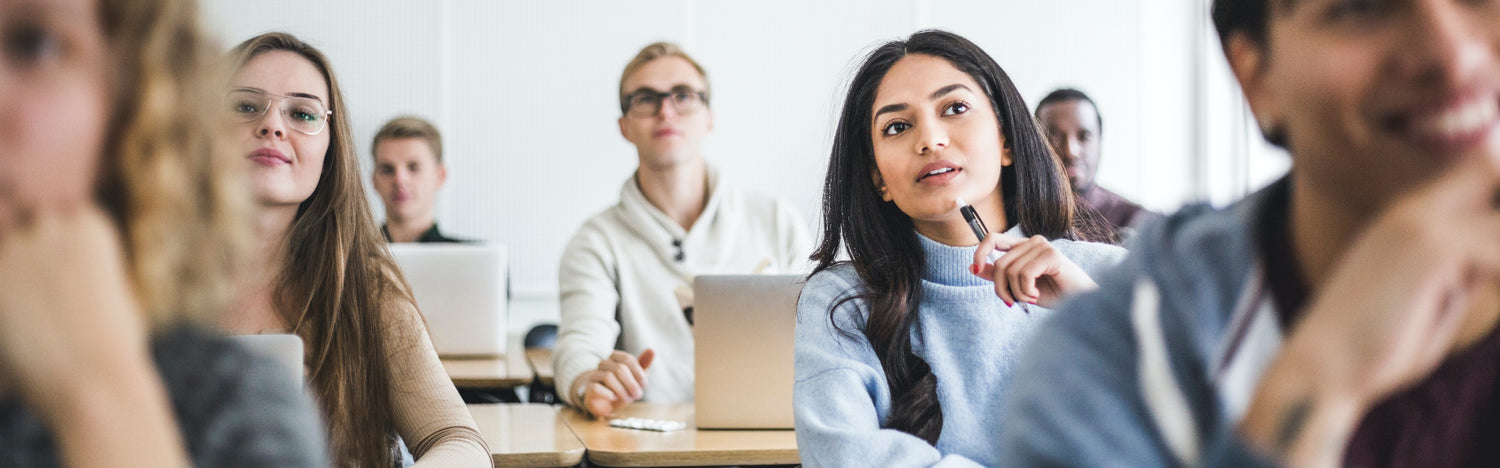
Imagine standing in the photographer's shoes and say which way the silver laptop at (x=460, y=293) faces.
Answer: facing away from the viewer

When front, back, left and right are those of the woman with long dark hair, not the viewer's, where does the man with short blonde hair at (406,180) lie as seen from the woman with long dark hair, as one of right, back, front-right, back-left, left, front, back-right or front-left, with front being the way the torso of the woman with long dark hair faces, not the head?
back-right

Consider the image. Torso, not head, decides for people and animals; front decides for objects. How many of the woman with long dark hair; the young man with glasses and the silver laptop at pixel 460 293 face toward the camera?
2

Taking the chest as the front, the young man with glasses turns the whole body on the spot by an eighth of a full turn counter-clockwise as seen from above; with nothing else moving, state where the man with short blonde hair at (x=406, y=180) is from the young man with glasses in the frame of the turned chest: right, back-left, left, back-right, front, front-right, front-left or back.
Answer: back

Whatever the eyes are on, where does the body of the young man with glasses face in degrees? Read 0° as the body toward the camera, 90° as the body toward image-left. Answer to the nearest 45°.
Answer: approximately 0°

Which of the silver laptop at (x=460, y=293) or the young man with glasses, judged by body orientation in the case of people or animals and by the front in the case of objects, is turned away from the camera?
the silver laptop

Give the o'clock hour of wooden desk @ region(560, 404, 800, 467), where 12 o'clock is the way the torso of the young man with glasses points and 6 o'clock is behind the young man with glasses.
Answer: The wooden desk is roughly at 12 o'clock from the young man with glasses.

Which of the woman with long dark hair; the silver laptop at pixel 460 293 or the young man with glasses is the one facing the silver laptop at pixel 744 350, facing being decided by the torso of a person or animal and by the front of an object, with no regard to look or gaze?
the young man with glasses

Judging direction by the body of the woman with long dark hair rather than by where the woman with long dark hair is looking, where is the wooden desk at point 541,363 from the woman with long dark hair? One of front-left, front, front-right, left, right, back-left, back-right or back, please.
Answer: back-right

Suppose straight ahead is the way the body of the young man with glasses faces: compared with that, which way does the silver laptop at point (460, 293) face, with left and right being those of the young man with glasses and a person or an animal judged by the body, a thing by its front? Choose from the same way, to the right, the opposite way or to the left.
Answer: the opposite way

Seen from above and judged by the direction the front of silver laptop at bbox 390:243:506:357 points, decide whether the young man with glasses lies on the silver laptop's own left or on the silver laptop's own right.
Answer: on the silver laptop's own right

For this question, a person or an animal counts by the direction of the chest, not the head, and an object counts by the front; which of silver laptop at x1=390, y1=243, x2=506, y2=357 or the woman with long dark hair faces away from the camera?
the silver laptop

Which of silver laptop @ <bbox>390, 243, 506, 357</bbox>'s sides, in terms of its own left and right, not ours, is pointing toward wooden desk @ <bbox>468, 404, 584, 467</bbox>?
back
